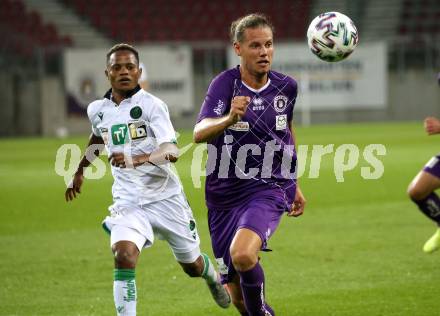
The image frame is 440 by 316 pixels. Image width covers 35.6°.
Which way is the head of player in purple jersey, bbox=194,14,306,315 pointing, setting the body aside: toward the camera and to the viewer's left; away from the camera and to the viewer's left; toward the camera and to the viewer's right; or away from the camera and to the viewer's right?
toward the camera and to the viewer's right
